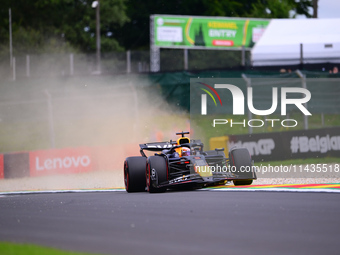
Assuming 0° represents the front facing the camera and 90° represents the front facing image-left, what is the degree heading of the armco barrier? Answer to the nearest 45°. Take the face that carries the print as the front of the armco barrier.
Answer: approximately 0°

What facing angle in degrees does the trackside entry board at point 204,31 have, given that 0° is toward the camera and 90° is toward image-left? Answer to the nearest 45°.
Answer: approximately 0°

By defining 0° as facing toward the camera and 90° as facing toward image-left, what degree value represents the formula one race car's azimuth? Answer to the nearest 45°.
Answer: approximately 315°

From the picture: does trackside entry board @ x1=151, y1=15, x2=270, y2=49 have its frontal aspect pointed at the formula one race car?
yes

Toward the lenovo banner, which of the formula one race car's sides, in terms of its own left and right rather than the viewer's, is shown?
back

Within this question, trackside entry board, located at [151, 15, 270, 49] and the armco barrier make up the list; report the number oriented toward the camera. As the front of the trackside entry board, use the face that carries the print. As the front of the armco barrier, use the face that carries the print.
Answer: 2
